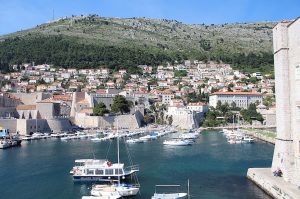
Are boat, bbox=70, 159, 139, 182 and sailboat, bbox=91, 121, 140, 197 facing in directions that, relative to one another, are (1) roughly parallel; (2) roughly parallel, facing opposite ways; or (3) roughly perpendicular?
roughly parallel
